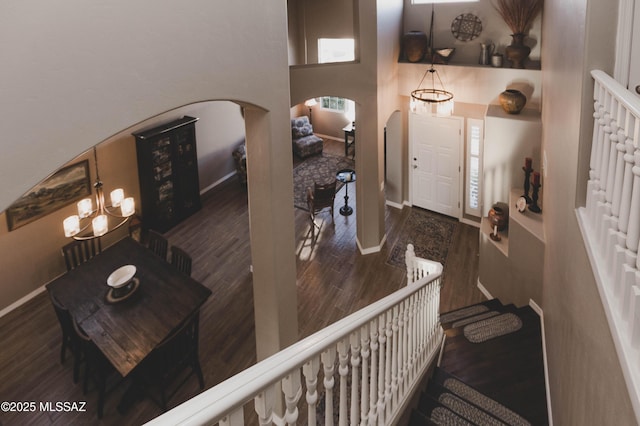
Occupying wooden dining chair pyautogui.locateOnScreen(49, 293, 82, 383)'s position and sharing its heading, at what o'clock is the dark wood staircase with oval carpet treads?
The dark wood staircase with oval carpet treads is roughly at 3 o'clock from the wooden dining chair.

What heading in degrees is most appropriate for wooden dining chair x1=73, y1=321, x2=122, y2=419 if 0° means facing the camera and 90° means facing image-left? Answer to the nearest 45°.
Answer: approximately 225°

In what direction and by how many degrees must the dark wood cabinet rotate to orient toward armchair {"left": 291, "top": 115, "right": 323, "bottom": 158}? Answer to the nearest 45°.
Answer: approximately 90° to its left

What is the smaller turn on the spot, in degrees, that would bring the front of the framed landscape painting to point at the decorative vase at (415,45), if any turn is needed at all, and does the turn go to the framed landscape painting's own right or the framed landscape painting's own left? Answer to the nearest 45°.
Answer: approximately 45° to the framed landscape painting's own left

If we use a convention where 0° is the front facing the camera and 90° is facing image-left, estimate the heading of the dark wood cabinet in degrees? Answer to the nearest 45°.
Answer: approximately 315°

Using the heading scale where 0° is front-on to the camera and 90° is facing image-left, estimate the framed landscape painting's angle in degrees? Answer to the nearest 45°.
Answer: approximately 315°

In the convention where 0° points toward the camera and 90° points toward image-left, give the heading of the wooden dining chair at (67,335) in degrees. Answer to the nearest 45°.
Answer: approximately 225°
